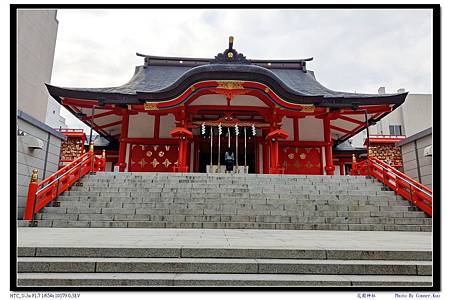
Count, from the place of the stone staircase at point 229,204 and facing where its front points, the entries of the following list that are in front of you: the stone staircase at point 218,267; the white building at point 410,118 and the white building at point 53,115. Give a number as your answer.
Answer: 1

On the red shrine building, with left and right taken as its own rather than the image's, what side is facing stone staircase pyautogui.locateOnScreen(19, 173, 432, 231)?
front

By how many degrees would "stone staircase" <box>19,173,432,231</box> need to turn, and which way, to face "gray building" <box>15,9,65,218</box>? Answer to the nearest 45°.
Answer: approximately 135° to its right

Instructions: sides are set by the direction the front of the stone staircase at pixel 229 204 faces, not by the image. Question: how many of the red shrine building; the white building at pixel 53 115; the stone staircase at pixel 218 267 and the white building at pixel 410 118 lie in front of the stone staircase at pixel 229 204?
1

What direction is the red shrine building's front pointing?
toward the camera

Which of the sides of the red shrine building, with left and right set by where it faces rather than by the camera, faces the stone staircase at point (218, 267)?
front

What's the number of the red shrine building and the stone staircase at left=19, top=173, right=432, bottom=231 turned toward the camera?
2

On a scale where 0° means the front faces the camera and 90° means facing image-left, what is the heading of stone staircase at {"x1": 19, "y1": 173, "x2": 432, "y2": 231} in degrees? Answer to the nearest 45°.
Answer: approximately 0°

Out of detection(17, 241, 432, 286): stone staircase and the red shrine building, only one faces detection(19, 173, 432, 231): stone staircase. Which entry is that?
the red shrine building

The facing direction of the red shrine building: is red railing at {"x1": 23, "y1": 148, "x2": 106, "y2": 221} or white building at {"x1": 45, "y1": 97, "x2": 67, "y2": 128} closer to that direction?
the red railing

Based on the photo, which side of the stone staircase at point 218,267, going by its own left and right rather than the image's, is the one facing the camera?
front
